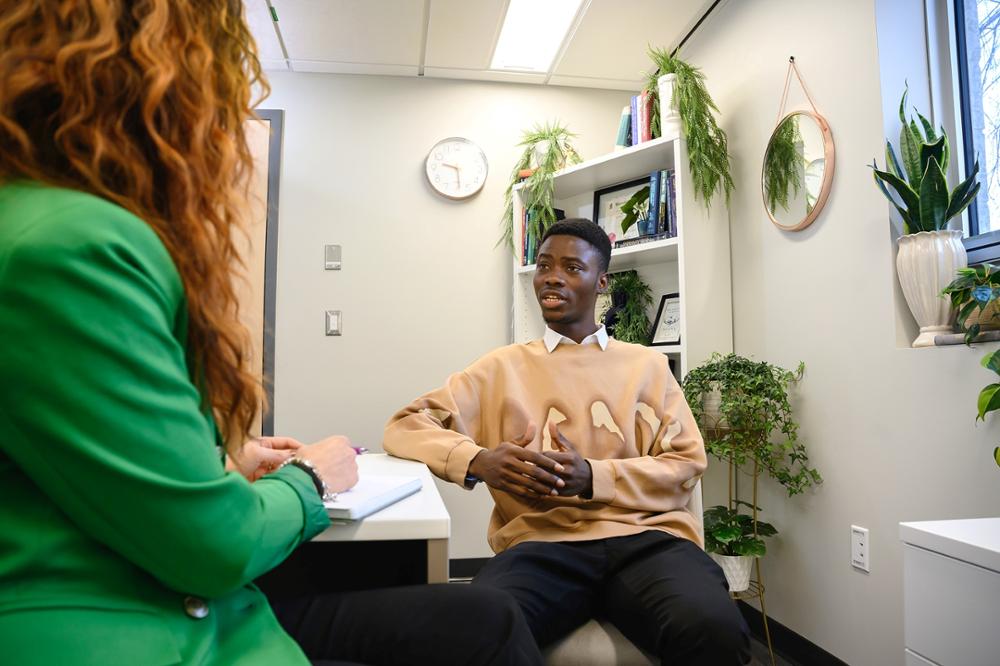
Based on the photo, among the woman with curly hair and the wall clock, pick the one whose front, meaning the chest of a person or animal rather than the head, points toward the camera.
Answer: the wall clock

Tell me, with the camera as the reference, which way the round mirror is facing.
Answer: facing the viewer and to the left of the viewer

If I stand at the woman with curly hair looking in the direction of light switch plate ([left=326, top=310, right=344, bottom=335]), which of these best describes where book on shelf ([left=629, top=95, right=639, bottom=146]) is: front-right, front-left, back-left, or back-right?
front-right

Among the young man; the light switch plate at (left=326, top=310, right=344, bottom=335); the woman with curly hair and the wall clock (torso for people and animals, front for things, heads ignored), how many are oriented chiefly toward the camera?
3

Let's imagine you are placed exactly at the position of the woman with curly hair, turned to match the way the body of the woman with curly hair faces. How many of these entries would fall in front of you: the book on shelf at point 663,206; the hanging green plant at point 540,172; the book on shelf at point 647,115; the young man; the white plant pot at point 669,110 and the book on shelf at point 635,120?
6

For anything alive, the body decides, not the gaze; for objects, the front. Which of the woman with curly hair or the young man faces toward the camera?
the young man

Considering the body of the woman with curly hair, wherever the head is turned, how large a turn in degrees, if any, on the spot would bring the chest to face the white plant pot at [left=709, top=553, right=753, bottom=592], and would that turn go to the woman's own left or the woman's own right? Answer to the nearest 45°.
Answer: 0° — they already face it

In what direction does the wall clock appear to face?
toward the camera

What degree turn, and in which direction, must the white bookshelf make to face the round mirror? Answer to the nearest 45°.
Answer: approximately 90° to its left

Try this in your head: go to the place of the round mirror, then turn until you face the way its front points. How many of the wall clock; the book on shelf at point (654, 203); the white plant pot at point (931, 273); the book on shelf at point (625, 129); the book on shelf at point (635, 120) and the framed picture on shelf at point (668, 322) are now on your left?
1

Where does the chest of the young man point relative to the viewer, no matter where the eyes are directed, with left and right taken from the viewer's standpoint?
facing the viewer

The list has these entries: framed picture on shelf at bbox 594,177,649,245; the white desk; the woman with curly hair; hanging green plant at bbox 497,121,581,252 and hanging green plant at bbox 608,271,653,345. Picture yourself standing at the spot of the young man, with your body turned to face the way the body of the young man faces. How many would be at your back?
3

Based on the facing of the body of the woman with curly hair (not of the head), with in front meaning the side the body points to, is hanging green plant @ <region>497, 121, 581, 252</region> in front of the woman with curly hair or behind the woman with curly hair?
in front

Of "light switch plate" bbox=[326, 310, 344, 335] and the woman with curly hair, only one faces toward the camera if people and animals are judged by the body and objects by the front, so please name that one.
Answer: the light switch plate

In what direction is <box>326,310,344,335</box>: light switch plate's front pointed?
toward the camera

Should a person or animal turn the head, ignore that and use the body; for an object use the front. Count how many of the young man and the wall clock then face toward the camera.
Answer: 2

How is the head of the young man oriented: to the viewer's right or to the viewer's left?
to the viewer's left

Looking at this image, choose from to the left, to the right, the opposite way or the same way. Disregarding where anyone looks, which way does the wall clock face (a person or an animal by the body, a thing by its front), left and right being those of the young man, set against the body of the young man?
the same way

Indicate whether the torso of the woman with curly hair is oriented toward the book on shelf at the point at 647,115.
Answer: yes
